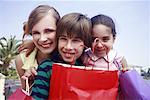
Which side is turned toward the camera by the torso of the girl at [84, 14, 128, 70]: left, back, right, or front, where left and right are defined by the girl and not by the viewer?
front

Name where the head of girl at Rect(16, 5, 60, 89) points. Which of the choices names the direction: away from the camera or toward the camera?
toward the camera

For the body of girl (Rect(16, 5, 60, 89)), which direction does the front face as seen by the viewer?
toward the camera

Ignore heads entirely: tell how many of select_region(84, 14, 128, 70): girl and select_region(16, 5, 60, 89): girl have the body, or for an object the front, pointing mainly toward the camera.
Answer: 2

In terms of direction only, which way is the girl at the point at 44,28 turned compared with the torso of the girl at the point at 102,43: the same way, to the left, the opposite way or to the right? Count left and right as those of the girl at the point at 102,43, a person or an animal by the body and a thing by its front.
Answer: the same way
